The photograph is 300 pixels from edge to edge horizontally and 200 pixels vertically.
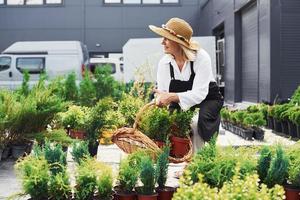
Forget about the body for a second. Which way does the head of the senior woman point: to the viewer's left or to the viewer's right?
to the viewer's left

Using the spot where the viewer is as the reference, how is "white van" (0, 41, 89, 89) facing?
facing to the left of the viewer

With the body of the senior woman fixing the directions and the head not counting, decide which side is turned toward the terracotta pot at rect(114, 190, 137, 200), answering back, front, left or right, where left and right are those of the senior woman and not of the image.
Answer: front

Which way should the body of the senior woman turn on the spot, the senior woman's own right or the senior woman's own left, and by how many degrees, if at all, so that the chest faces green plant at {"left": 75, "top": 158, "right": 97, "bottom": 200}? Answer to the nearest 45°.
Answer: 0° — they already face it

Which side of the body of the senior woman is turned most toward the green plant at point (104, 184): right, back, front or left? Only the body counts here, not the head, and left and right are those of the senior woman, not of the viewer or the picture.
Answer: front

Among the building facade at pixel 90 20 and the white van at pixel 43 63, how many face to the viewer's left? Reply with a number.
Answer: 1

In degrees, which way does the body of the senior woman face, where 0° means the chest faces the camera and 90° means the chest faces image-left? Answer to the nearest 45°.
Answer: approximately 45°

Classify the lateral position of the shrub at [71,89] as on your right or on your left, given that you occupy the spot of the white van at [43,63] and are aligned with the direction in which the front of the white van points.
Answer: on your left

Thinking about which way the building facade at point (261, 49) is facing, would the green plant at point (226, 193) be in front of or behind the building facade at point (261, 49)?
in front
